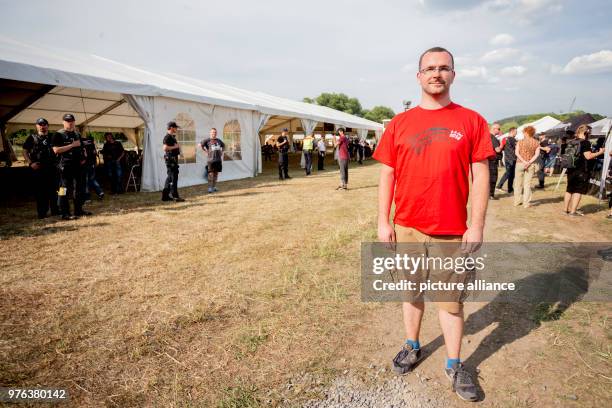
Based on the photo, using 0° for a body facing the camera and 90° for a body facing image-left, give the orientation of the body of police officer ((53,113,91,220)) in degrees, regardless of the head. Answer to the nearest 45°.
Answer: approximately 315°

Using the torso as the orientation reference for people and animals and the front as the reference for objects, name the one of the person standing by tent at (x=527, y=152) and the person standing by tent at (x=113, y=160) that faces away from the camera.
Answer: the person standing by tent at (x=527, y=152)

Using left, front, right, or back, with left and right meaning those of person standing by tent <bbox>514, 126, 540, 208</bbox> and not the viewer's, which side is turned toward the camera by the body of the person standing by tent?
back
